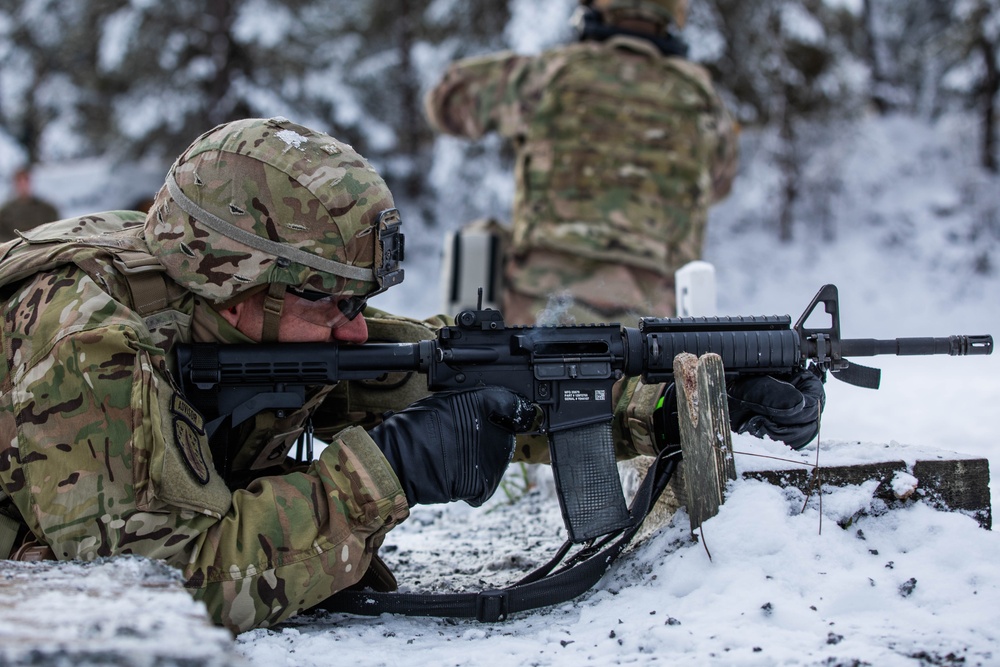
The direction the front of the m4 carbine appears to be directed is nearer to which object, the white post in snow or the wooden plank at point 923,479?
the wooden plank

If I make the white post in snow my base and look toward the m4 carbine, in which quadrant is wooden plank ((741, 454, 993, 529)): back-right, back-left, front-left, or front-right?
front-left

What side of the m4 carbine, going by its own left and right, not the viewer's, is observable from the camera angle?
right

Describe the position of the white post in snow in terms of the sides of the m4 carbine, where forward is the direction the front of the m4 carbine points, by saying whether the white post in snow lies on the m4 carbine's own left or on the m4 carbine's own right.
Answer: on the m4 carbine's own left

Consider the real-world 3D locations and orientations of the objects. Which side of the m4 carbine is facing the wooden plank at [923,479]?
front

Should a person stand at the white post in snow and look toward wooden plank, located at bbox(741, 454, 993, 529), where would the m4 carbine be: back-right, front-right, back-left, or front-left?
front-right
